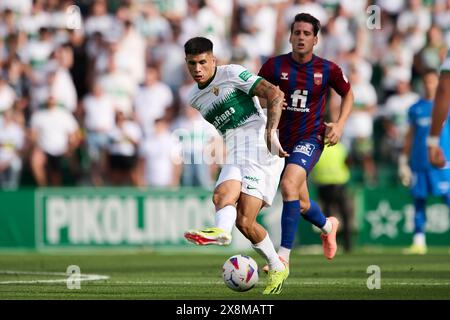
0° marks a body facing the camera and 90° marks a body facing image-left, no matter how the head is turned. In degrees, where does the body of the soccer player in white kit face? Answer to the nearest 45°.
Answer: approximately 45°

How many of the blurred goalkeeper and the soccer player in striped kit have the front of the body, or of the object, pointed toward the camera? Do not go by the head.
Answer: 2

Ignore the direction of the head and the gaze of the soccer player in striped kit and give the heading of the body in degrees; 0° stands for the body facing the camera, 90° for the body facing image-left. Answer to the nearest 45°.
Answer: approximately 0°

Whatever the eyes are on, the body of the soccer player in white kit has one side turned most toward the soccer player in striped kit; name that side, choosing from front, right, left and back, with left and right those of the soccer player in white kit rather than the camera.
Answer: back

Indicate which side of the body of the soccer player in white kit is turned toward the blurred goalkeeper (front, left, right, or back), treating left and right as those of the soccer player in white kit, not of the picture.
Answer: back

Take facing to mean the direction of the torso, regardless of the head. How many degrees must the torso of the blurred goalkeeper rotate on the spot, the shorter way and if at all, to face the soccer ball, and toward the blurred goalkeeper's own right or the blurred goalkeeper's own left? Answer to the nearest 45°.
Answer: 0° — they already face it
